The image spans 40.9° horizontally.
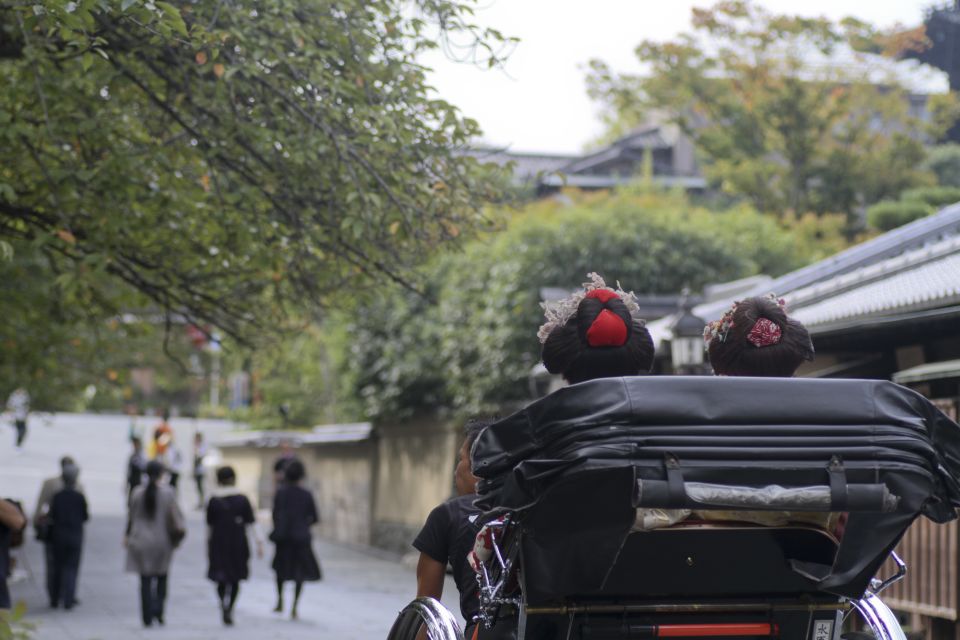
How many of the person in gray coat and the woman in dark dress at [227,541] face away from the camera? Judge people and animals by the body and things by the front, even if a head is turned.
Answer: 2

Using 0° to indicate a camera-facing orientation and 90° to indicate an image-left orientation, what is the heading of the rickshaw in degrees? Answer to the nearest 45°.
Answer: approximately 180°

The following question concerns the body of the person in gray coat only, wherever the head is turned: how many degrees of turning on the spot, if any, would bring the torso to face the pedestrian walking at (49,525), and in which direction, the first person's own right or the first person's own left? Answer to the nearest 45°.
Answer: approximately 45° to the first person's own left

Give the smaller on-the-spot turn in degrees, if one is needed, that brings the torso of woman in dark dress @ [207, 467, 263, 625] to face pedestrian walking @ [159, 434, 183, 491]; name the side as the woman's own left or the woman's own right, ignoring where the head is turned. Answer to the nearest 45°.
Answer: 0° — they already face them

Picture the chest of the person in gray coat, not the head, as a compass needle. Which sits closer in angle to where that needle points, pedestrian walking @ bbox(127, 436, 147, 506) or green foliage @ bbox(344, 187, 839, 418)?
the pedestrian walking

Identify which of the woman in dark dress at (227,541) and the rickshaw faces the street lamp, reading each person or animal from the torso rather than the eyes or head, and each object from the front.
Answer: the rickshaw

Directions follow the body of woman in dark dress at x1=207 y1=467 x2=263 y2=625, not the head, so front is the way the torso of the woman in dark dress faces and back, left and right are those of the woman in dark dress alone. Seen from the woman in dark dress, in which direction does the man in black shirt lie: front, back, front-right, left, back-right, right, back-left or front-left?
back

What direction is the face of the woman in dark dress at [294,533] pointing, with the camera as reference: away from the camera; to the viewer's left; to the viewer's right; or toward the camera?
away from the camera

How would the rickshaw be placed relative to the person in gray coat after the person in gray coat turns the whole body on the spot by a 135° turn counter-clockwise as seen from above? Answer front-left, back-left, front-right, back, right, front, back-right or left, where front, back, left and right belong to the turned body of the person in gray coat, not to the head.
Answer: front-left

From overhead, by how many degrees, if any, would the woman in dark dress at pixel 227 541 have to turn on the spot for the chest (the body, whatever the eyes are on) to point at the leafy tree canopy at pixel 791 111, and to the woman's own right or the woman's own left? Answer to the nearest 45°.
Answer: approximately 45° to the woman's own right

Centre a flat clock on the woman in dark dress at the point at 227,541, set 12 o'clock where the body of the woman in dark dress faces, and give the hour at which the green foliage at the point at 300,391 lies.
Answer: The green foliage is roughly at 12 o'clock from the woman in dark dress.

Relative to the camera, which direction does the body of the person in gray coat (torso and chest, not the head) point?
away from the camera

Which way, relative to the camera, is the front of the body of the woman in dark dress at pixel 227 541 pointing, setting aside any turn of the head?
away from the camera

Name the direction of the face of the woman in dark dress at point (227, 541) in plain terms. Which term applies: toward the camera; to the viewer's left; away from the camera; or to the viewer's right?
away from the camera
